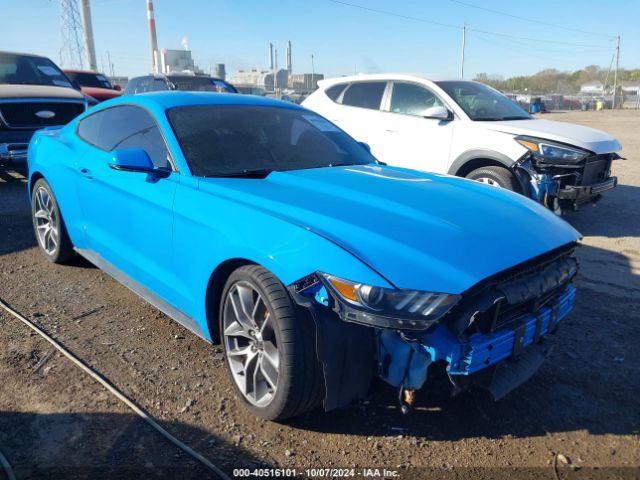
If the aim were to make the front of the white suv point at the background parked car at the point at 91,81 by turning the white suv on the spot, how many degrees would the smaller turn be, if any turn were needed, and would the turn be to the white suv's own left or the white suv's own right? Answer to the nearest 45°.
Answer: approximately 180°

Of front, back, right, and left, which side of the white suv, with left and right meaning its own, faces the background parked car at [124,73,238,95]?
back

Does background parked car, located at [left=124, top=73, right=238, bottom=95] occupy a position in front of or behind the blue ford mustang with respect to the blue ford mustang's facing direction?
behind

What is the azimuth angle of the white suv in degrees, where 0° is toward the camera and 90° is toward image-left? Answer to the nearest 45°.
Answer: approximately 315°

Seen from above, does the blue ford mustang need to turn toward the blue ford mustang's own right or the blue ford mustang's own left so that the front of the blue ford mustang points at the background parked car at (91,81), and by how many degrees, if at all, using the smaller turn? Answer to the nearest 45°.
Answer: approximately 180°

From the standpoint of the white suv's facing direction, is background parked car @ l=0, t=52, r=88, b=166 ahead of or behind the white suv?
behind

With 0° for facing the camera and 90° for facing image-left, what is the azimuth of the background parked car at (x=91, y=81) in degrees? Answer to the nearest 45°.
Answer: approximately 315°

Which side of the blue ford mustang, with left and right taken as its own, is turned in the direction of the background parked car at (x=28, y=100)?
back
